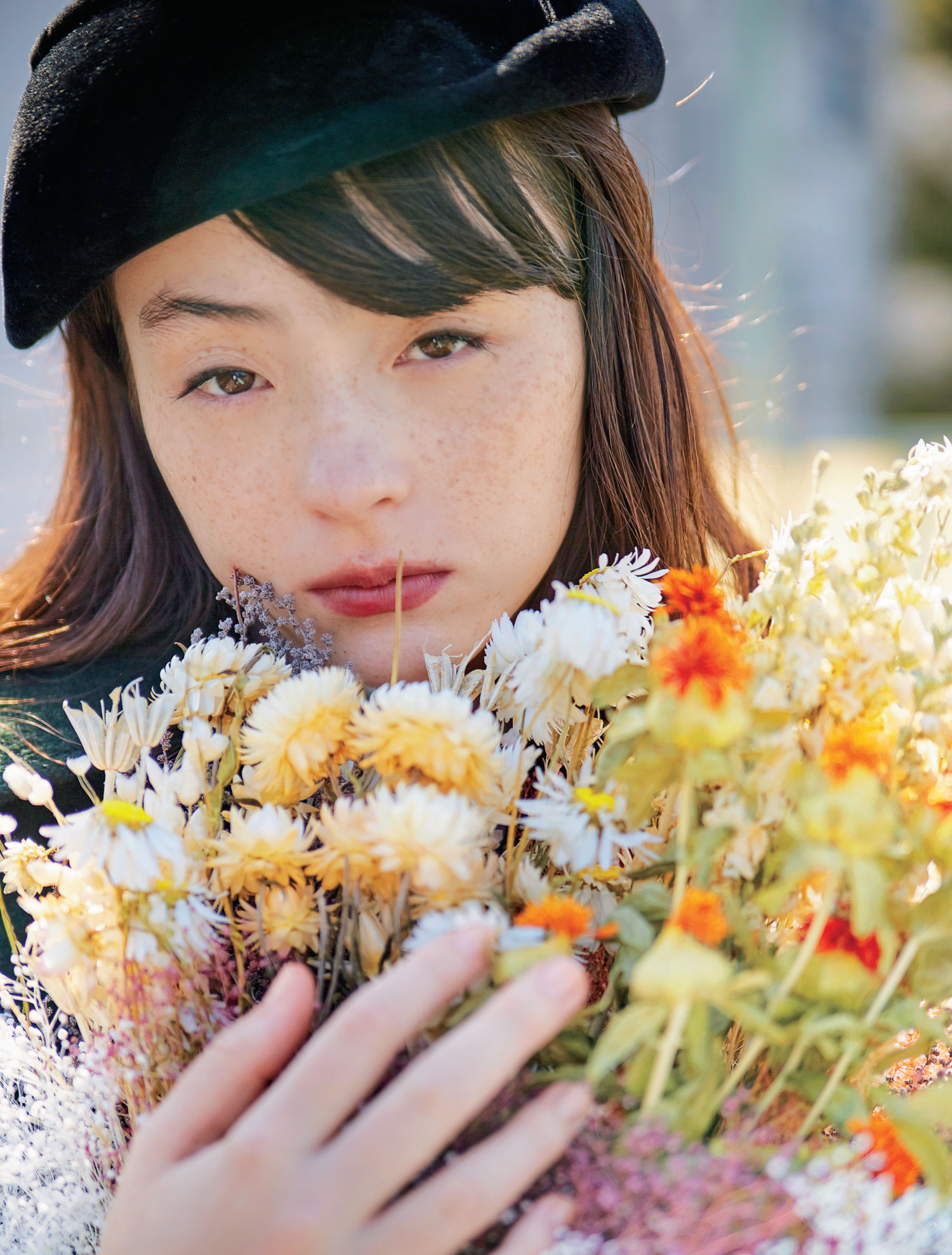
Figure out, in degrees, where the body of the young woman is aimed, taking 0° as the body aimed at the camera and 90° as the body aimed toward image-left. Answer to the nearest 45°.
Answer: approximately 0°
